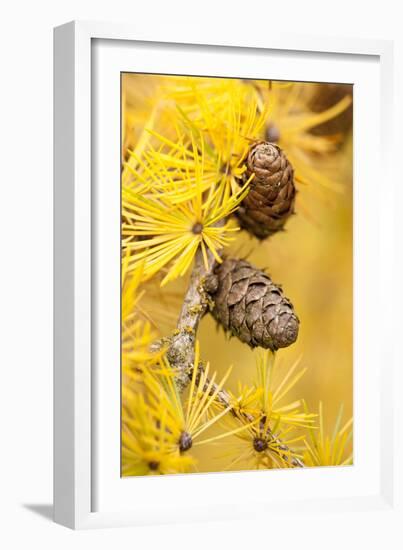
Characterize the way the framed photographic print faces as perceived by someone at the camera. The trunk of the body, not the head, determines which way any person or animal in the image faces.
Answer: facing the viewer and to the right of the viewer
